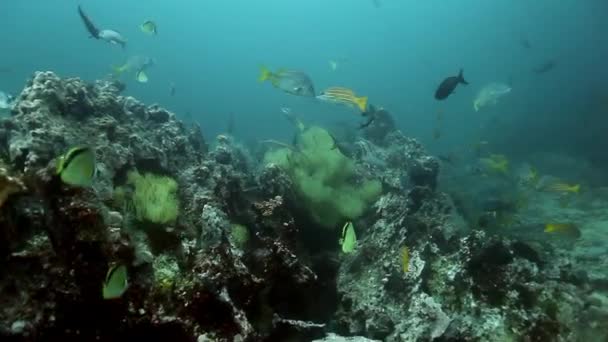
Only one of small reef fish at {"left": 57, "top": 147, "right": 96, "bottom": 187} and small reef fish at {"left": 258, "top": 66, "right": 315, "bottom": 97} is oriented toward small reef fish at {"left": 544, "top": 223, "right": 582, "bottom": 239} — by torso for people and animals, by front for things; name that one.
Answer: small reef fish at {"left": 258, "top": 66, "right": 315, "bottom": 97}

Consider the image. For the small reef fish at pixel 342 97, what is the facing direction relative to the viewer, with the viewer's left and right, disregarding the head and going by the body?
facing to the left of the viewer

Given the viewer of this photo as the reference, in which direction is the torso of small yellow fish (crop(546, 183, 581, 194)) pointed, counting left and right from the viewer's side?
facing to the left of the viewer

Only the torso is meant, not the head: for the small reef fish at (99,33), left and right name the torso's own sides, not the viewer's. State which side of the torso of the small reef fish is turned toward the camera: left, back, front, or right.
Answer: right

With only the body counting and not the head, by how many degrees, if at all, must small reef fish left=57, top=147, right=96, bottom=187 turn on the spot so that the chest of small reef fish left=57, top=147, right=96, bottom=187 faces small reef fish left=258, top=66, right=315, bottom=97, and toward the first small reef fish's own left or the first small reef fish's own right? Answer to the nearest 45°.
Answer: approximately 135° to the first small reef fish's own right

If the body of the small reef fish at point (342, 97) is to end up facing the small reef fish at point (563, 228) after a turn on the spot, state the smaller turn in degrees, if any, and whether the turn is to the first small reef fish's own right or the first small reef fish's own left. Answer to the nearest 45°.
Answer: approximately 180°

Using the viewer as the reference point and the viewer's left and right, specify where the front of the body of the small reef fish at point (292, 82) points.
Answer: facing to the right of the viewer

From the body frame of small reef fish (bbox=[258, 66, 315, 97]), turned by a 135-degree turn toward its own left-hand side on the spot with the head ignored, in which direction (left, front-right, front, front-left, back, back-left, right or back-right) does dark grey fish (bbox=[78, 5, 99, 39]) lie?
front-left

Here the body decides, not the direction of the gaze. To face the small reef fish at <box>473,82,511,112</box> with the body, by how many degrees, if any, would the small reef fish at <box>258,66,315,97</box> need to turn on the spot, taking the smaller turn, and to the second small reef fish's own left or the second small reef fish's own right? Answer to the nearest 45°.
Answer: approximately 45° to the second small reef fish's own left

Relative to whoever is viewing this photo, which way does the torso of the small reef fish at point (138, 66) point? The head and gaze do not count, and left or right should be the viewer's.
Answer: facing to the right of the viewer

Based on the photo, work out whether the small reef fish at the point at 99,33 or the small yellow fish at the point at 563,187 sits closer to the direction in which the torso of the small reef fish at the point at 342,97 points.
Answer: the small reef fish

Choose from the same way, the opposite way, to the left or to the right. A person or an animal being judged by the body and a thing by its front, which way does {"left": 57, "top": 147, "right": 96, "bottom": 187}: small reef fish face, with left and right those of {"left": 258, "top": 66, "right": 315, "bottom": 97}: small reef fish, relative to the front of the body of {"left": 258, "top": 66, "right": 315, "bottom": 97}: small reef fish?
the opposite way

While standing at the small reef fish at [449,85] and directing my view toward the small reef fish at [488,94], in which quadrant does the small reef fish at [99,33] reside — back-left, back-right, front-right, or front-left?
back-left
